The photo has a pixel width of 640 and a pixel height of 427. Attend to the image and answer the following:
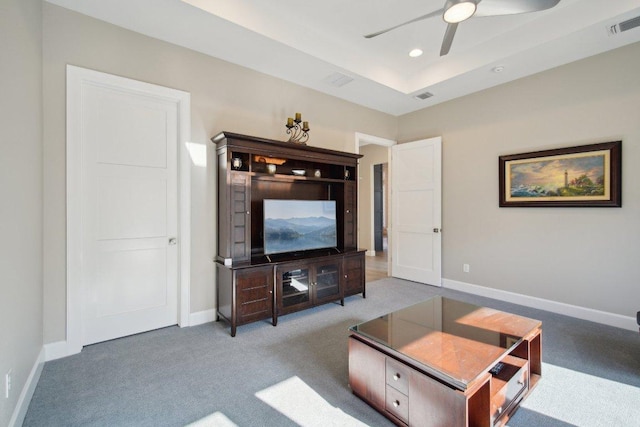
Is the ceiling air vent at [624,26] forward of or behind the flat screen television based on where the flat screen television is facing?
forward

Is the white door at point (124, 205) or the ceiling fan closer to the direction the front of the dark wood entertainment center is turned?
the ceiling fan

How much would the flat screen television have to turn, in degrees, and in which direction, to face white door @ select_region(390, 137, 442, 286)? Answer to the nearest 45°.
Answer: approximately 90° to its left

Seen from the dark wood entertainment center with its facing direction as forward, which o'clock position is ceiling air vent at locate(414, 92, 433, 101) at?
The ceiling air vent is roughly at 10 o'clock from the dark wood entertainment center.

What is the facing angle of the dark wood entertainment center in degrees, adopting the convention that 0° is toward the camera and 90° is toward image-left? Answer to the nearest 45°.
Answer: approximately 315°

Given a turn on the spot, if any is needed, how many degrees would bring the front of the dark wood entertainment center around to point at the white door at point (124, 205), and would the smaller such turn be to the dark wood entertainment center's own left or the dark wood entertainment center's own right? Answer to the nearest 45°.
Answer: approximately 135° to the dark wood entertainment center's own right

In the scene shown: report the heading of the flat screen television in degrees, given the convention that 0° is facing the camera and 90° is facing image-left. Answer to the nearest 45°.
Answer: approximately 315°

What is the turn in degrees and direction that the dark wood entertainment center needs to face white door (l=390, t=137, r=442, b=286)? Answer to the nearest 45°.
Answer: approximately 90° to its left

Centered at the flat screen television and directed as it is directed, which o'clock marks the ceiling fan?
The ceiling fan is roughly at 12 o'clock from the flat screen television.

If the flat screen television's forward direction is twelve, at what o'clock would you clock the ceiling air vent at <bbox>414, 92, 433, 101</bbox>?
The ceiling air vent is roughly at 10 o'clock from the flat screen television.
